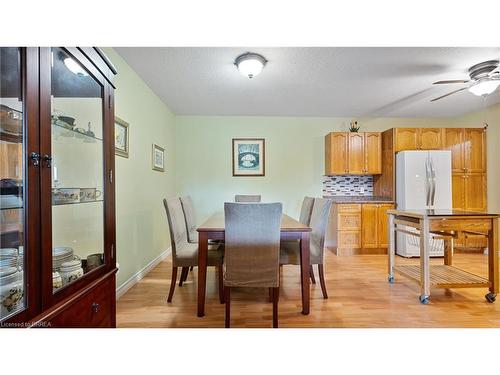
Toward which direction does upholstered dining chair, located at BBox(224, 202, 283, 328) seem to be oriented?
away from the camera

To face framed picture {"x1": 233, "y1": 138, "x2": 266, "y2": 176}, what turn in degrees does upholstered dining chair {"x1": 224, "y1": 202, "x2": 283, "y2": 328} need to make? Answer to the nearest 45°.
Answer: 0° — it already faces it

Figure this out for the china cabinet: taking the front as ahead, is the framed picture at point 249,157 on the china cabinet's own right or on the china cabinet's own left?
on the china cabinet's own left

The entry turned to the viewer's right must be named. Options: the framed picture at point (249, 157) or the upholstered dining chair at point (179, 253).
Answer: the upholstered dining chair

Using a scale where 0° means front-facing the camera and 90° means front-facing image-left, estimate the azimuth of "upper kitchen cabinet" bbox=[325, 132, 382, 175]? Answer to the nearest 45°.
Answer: approximately 0°

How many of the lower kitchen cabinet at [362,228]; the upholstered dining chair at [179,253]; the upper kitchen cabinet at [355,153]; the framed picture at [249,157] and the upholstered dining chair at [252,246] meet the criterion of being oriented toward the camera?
3

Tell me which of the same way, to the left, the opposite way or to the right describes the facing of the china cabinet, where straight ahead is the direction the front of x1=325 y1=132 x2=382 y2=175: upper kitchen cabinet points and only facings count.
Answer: to the left

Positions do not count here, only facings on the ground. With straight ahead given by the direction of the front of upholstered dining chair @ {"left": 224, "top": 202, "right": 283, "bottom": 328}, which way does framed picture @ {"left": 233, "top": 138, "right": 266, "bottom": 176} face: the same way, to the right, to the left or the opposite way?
the opposite way
